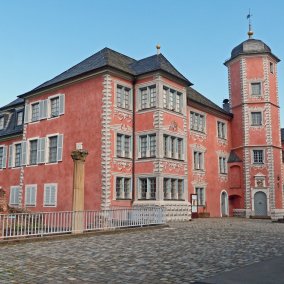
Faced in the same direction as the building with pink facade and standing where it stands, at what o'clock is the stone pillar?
The stone pillar is roughly at 2 o'clock from the building with pink facade.

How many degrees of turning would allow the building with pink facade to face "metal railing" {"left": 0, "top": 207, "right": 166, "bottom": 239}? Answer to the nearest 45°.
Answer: approximately 45° to its right

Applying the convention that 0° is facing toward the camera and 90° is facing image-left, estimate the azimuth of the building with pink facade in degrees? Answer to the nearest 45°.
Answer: approximately 315°
